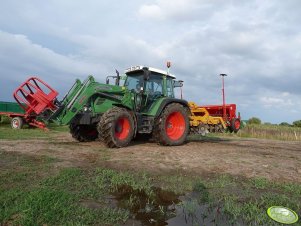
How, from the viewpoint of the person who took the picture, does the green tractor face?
facing the viewer and to the left of the viewer
